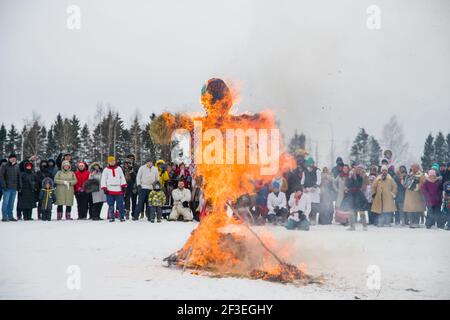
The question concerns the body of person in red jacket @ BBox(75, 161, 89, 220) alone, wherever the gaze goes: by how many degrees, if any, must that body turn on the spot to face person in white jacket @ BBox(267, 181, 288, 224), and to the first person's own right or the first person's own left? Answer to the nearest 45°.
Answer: approximately 45° to the first person's own left

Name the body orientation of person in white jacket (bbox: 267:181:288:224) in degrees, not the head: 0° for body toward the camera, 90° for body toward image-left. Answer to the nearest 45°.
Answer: approximately 0°

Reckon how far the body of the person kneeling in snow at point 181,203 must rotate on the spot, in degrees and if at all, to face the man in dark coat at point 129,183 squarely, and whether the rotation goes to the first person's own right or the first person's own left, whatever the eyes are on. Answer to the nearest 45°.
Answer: approximately 135° to the first person's own right

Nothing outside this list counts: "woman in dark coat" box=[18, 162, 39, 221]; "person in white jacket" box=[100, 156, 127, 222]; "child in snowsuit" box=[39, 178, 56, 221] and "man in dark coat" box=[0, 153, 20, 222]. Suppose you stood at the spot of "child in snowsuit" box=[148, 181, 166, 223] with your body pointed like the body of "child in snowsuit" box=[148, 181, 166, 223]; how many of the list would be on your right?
4

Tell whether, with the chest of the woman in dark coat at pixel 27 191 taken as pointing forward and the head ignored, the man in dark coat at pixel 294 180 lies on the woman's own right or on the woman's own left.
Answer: on the woman's own left

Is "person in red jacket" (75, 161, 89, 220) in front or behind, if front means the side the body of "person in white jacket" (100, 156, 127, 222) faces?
behind

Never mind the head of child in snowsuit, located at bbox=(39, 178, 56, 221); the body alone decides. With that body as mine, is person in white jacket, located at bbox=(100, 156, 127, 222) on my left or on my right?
on my left
